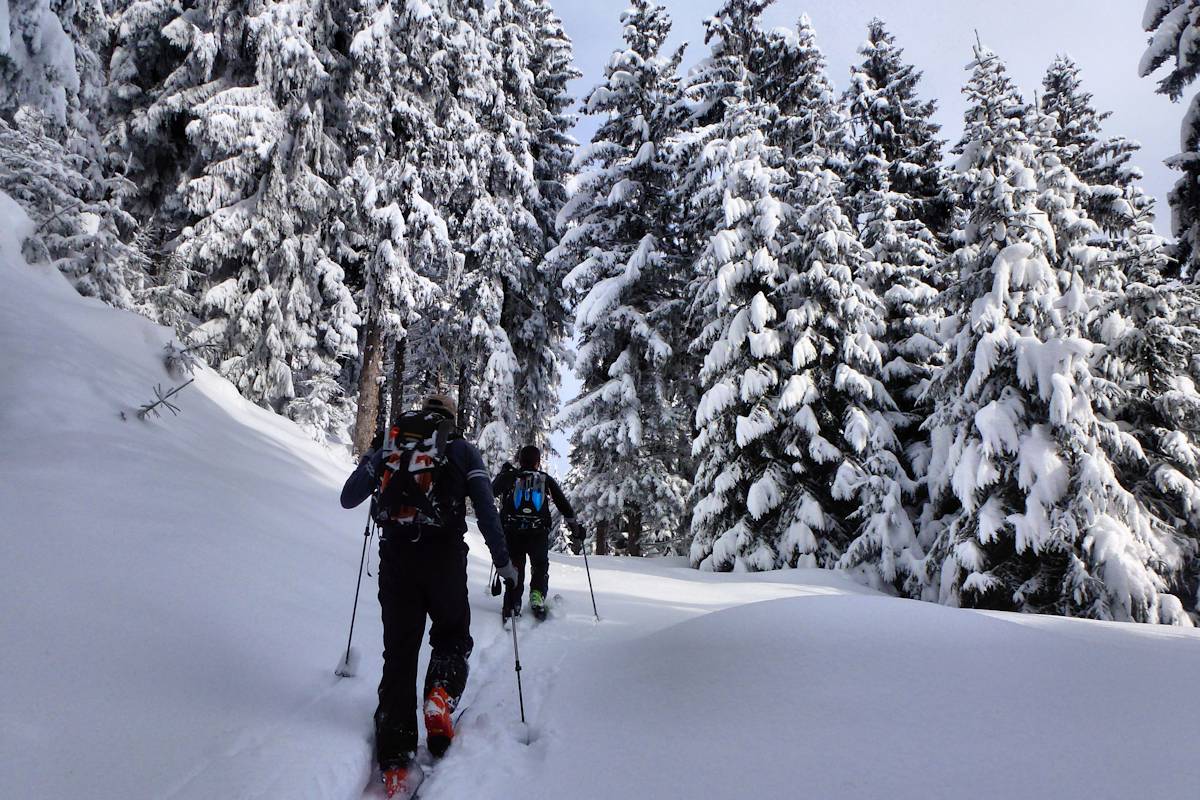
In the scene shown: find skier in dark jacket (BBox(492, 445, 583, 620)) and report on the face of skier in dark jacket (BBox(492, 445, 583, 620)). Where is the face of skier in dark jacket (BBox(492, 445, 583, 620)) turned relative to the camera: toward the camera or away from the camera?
away from the camera

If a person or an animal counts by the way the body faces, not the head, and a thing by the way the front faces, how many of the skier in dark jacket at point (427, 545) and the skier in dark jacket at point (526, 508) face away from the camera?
2

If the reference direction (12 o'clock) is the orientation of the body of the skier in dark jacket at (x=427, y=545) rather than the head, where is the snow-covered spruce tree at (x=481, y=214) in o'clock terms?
The snow-covered spruce tree is roughly at 12 o'clock from the skier in dark jacket.

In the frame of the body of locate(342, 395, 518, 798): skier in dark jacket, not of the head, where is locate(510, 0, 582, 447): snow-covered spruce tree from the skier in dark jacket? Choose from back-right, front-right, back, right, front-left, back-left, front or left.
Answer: front

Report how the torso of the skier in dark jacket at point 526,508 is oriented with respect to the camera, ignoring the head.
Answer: away from the camera

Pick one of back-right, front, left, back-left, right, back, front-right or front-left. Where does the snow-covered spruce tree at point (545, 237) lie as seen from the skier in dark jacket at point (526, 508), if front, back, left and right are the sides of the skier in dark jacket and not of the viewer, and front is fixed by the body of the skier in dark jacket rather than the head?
front

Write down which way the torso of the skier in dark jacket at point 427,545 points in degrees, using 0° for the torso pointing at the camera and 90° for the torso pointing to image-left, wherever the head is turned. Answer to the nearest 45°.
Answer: approximately 180°

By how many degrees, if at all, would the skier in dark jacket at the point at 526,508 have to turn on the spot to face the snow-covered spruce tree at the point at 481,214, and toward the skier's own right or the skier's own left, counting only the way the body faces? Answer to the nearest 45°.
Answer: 0° — they already face it

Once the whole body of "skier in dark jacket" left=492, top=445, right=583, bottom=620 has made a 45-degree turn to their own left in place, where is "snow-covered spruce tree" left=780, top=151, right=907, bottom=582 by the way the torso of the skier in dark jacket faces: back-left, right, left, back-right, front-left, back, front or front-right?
right

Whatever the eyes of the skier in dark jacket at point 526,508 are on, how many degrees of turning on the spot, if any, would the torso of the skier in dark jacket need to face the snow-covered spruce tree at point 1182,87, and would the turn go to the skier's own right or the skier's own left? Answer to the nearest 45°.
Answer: approximately 90° to the skier's own right
